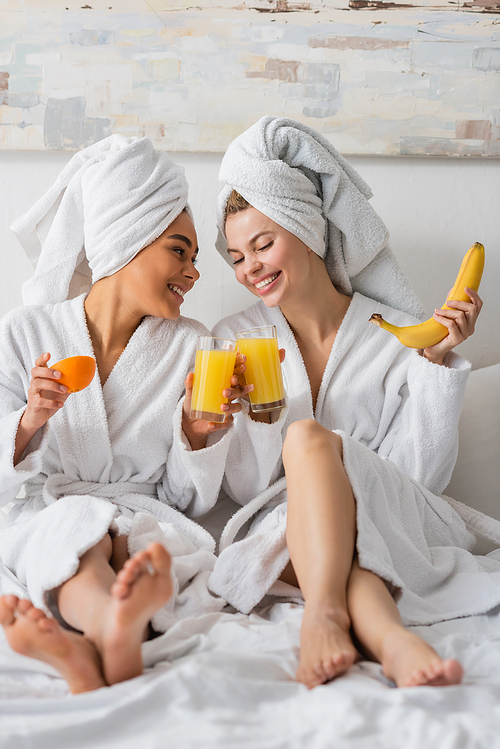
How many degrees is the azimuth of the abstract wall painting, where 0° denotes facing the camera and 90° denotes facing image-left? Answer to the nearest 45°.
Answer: approximately 0°

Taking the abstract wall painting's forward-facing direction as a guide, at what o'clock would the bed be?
The bed is roughly at 12 o'clock from the abstract wall painting.
